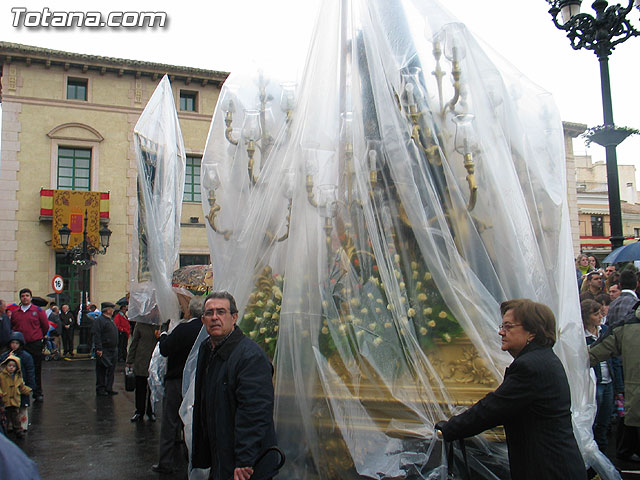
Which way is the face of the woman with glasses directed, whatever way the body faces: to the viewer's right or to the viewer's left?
to the viewer's left

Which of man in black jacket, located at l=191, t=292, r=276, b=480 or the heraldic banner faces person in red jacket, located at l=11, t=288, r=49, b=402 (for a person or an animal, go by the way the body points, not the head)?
the heraldic banner

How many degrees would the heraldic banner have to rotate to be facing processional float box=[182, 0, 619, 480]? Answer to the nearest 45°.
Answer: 0° — it already faces it

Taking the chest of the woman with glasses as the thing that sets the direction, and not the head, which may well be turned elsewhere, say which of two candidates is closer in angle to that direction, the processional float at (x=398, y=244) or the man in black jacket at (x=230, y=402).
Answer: the man in black jacket

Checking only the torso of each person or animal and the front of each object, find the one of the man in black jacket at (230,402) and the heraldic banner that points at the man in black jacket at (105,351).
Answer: the heraldic banner

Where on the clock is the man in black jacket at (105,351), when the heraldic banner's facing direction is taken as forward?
The man in black jacket is roughly at 12 o'clock from the heraldic banner.

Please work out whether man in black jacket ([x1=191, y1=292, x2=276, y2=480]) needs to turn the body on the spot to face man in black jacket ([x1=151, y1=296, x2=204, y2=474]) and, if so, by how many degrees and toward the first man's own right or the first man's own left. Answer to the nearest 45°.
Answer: approximately 135° to the first man's own right

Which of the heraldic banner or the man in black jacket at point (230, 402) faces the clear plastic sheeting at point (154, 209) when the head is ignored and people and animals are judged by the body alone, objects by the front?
the heraldic banner

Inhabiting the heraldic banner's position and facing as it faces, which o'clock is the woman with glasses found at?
The woman with glasses is roughly at 12 o'clock from the heraldic banner.

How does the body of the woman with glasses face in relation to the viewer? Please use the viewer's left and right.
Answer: facing to the left of the viewer

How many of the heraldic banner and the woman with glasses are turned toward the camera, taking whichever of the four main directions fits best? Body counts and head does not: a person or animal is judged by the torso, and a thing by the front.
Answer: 1

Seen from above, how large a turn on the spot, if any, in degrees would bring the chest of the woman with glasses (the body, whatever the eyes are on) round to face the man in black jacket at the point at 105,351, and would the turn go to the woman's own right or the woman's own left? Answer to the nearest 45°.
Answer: approximately 45° to the woman's own right

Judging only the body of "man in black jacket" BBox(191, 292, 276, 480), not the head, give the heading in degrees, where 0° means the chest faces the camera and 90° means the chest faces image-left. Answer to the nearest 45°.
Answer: approximately 45°

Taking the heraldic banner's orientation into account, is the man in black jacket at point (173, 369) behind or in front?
in front

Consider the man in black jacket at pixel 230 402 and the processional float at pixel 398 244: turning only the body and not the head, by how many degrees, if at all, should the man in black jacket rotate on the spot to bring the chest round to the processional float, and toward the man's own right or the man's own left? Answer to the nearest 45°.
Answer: approximately 135° to the man's own left
